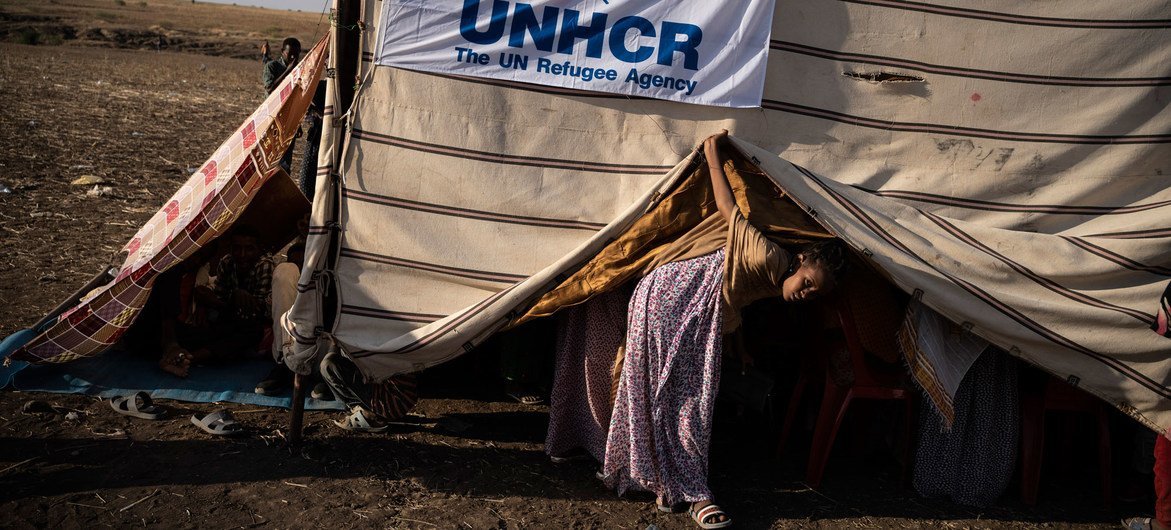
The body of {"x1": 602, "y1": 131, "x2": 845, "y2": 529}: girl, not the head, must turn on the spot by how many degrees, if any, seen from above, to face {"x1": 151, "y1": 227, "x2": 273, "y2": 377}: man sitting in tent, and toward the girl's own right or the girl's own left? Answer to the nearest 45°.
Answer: approximately 135° to the girl's own right

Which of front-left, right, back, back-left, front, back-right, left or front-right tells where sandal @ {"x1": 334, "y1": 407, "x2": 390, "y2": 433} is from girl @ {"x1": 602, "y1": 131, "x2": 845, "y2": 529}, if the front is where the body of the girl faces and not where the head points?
back-right

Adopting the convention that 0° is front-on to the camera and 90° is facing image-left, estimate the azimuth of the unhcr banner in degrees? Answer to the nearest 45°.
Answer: approximately 0°

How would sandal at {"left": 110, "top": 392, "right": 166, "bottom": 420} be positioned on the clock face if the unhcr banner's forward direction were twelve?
The sandal is roughly at 3 o'clock from the unhcr banner.

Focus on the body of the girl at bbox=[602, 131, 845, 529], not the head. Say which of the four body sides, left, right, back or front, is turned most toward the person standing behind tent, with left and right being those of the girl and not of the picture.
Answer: back

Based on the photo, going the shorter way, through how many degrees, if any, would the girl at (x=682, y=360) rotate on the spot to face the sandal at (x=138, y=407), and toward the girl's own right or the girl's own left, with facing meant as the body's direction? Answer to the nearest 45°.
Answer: approximately 135° to the girl's own right

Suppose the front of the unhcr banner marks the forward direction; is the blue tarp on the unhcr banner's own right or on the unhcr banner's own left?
on the unhcr banner's own right

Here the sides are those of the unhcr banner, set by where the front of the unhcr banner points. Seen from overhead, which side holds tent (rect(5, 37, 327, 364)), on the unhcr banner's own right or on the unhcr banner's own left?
on the unhcr banner's own right

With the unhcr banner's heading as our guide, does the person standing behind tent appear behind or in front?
behind

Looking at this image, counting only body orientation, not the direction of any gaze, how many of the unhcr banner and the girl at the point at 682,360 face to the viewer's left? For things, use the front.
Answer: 0

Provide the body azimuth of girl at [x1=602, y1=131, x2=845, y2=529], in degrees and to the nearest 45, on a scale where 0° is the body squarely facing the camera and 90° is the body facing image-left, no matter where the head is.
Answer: approximately 315°
